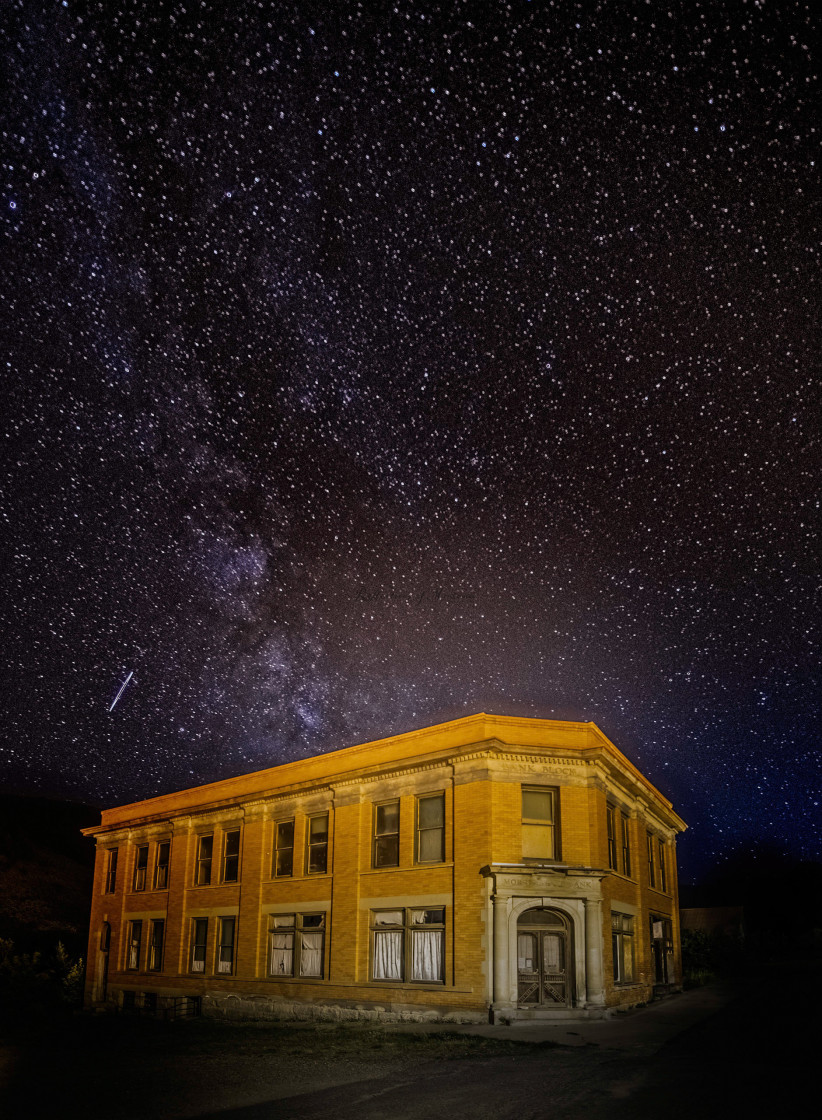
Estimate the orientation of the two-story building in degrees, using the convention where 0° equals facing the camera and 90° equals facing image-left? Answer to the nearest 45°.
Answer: approximately 0°
